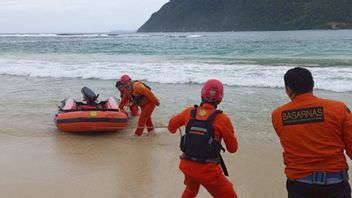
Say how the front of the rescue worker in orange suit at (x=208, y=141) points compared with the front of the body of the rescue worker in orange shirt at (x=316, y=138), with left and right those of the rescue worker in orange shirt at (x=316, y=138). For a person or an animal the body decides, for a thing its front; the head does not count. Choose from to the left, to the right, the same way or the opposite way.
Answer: the same way

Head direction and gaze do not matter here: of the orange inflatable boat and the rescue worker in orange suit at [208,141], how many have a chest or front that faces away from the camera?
1

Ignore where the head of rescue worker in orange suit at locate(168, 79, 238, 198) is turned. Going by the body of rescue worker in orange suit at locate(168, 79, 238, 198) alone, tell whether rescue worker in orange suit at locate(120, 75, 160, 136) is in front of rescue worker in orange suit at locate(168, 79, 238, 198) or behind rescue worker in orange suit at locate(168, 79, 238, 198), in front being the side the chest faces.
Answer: in front

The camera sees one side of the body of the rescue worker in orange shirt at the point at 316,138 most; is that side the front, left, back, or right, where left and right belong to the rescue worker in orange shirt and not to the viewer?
back

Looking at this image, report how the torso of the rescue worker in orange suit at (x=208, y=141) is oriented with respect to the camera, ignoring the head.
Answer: away from the camera

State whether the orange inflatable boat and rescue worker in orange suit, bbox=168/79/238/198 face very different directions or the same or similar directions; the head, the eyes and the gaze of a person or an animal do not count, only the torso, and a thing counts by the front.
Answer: very different directions

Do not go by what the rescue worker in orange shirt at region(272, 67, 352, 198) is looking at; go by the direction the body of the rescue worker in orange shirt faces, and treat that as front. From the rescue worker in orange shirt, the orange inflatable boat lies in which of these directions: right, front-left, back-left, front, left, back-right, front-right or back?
front-left

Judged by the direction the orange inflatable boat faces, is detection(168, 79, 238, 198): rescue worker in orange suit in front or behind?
in front

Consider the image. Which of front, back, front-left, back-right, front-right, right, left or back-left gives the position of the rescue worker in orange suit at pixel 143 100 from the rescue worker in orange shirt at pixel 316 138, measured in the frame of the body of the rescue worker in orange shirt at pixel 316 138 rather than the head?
front-left

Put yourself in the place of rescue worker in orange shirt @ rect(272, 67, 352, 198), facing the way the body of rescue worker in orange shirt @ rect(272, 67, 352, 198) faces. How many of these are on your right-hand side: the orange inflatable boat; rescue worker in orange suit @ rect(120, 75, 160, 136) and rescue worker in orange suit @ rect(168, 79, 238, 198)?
0

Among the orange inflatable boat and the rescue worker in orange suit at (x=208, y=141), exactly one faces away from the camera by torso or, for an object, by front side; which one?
the rescue worker in orange suit

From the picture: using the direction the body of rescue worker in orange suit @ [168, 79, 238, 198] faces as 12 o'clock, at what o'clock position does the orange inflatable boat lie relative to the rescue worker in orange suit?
The orange inflatable boat is roughly at 11 o'clock from the rescue worker in orange suit.
